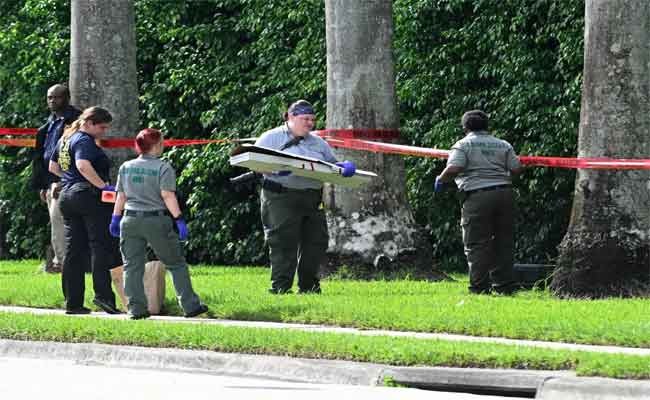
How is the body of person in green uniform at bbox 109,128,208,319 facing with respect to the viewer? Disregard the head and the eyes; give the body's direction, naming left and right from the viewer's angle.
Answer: facing away from the viewer and to the right of the viewer

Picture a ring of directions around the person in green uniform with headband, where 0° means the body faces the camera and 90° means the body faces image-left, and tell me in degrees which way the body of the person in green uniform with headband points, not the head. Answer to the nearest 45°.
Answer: approximately 315°

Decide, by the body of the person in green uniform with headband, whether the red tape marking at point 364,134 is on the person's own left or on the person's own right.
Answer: on the person's own left

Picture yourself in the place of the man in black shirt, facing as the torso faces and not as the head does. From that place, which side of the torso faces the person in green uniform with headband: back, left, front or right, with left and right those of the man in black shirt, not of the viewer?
left

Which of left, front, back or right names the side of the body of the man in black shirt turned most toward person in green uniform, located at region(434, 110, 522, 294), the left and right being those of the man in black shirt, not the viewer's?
left

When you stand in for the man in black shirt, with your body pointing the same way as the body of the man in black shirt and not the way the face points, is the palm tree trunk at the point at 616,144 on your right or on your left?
on your left

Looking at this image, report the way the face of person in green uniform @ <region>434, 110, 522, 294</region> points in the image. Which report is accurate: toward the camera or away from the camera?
away from the camera

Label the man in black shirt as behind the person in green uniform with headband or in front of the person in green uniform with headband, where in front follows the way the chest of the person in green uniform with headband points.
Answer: behind
